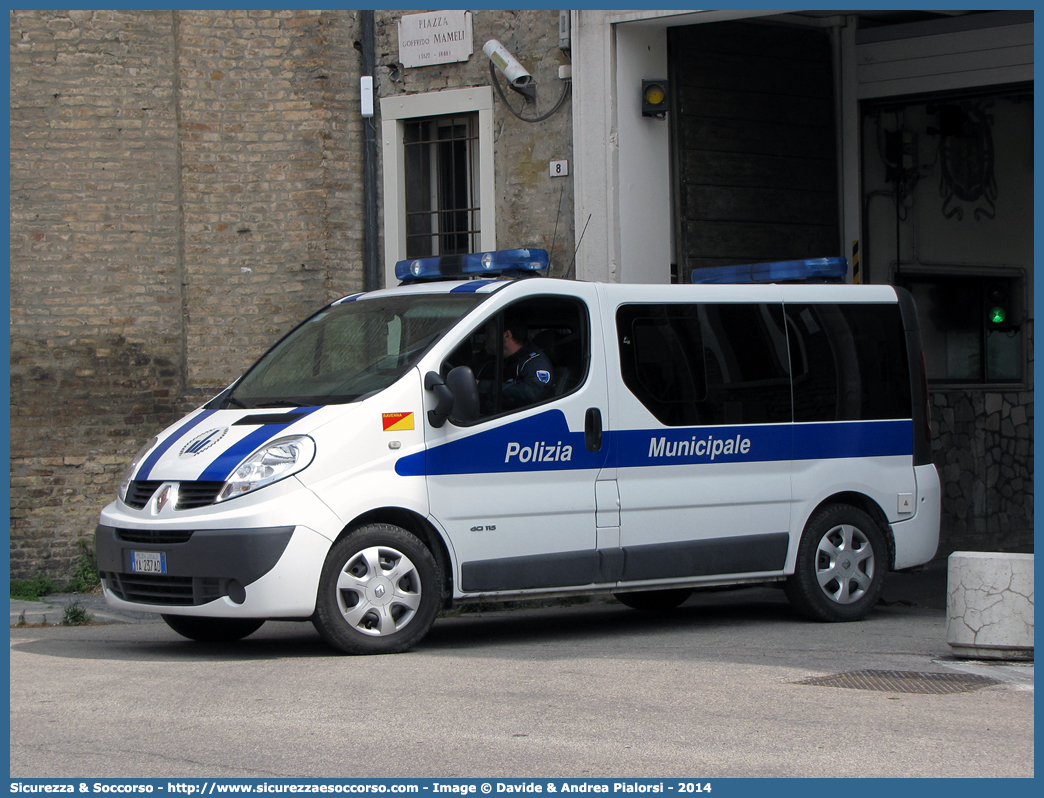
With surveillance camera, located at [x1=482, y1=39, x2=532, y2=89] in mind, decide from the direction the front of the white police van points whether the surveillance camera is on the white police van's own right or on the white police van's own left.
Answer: on the white police van's own right

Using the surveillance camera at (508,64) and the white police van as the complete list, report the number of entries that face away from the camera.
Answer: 0

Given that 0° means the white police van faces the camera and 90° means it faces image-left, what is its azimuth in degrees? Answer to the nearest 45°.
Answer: approximately 45°

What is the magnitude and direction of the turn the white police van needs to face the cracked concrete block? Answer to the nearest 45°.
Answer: approximately 135° to its left
